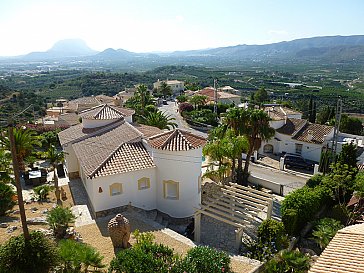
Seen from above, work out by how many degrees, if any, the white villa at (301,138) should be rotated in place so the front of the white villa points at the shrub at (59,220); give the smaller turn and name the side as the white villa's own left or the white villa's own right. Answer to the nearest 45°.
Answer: approximately 45° to the white villa's own left

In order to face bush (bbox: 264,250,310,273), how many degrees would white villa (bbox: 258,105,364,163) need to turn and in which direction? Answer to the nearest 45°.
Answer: approximately 45° to its left

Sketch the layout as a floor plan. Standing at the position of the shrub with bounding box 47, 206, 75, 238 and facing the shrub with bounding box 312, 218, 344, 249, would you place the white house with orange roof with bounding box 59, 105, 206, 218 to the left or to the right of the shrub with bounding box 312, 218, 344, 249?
left

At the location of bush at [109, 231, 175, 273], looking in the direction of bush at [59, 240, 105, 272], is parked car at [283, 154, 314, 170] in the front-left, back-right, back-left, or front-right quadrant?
back-right

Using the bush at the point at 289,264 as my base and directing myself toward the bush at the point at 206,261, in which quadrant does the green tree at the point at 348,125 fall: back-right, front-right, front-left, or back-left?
back-right

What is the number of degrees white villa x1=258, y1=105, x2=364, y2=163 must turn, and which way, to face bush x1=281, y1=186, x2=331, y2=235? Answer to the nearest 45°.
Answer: approximately 45° to its left

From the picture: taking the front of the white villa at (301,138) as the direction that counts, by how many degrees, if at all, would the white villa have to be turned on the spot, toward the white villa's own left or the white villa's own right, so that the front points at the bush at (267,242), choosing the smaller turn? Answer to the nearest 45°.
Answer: approximately 45° to the white villa's own left

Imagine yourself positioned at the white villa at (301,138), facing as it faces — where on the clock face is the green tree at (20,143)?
The green tree is roughly at 12 o'clock from the white villa.

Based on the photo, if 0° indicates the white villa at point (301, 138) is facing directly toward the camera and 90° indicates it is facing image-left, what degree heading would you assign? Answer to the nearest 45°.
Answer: approximately 45°

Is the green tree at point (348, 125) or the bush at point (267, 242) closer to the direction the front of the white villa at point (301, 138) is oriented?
the bush

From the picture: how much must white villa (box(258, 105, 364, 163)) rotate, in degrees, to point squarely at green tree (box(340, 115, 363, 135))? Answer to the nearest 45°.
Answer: approximately 180°

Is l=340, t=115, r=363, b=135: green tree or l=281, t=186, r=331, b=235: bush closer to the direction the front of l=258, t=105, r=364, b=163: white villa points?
the bush

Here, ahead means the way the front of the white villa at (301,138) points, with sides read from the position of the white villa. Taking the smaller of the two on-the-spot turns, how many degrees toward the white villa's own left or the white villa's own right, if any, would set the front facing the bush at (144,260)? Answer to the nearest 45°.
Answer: approximately 45° to the white villa's own left
